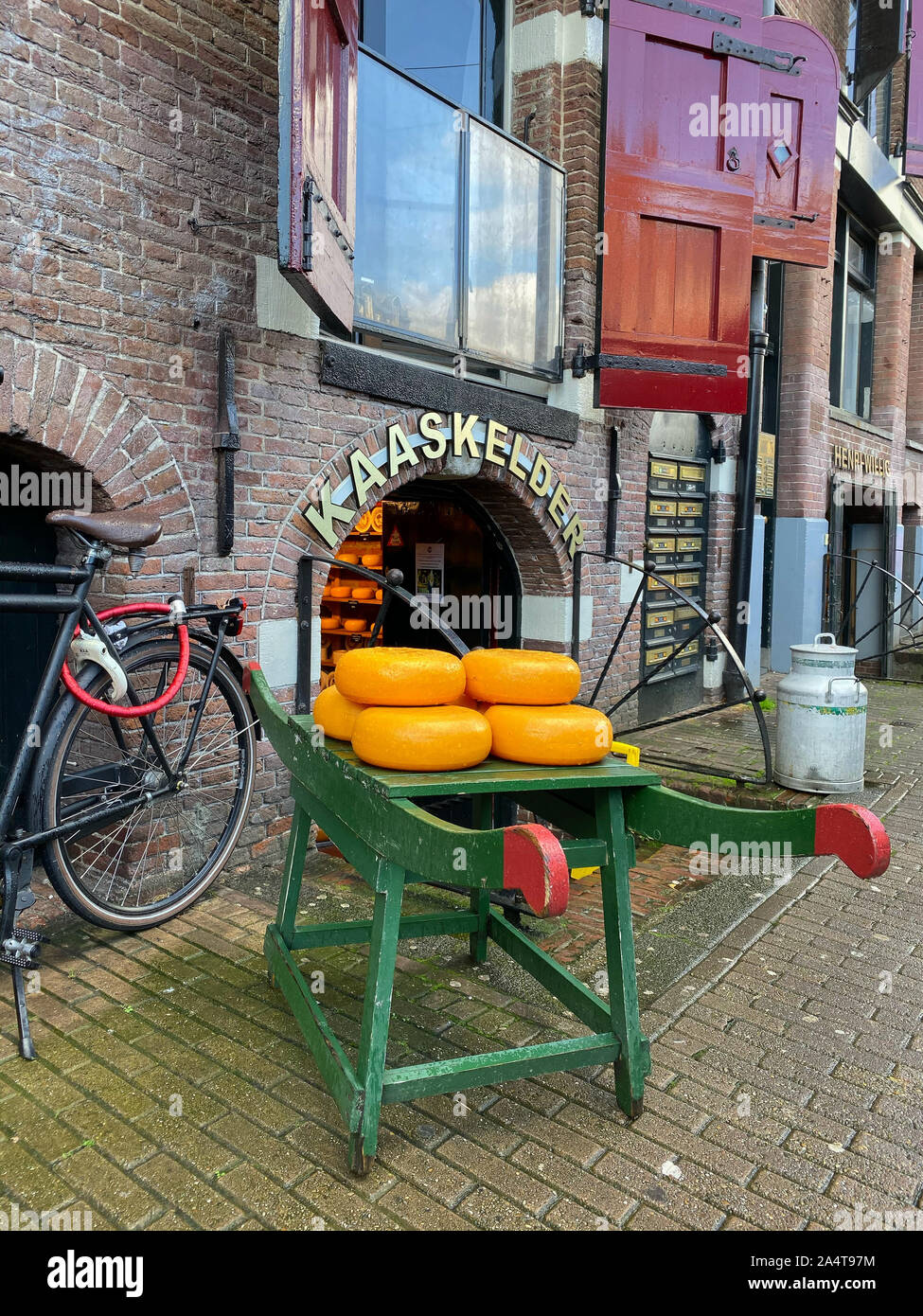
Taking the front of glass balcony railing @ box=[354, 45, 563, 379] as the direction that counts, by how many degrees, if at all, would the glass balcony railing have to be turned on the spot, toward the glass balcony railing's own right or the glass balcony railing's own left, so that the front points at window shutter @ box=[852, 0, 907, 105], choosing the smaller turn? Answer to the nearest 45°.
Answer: approximately 90° to the glass balcony railing's own left

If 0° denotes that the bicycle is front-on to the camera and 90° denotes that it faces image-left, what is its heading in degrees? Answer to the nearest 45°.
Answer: approximately 45°

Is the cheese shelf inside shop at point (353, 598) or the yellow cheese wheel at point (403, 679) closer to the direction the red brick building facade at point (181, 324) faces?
the yellow cheese wheel

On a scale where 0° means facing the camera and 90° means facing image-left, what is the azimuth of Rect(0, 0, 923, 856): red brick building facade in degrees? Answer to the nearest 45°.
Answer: approximately 315°

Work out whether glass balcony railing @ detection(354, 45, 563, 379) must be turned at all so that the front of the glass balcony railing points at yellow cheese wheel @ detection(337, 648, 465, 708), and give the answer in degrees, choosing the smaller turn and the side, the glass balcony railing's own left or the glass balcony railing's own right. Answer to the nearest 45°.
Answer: approximately 45° to the glass balcony railing's own right

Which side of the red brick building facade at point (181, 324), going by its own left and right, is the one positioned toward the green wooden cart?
front

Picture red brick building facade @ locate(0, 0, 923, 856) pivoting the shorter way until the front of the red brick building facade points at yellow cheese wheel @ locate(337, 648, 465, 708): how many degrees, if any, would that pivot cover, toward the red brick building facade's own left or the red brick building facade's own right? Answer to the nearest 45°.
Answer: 0° — it already faces it

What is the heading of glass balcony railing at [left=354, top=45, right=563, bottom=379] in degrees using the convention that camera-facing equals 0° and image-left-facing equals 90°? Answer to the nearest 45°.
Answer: approximately 315°

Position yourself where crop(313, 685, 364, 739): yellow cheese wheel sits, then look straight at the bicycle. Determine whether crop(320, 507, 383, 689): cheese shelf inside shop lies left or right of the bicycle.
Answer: right

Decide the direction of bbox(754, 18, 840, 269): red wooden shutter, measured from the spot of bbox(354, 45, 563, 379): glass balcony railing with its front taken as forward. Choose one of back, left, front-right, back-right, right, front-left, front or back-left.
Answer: left

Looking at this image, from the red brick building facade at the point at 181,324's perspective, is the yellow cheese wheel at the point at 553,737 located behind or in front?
in front

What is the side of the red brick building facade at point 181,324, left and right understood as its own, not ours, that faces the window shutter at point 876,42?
left

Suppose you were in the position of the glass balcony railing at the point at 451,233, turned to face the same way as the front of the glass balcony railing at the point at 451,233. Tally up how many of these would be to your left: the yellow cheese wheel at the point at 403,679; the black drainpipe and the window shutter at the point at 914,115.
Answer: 2
